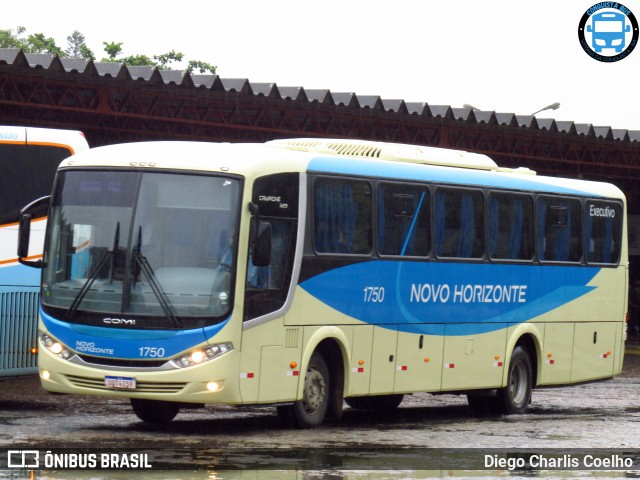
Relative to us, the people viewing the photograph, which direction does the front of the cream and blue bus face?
facing the viewer and to the left of the viewer

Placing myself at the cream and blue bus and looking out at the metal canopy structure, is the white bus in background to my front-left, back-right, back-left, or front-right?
front-left

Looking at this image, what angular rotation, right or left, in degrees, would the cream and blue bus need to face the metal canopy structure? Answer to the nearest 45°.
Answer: approximately 135° to its right

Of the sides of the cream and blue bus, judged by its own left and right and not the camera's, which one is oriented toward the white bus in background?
right
